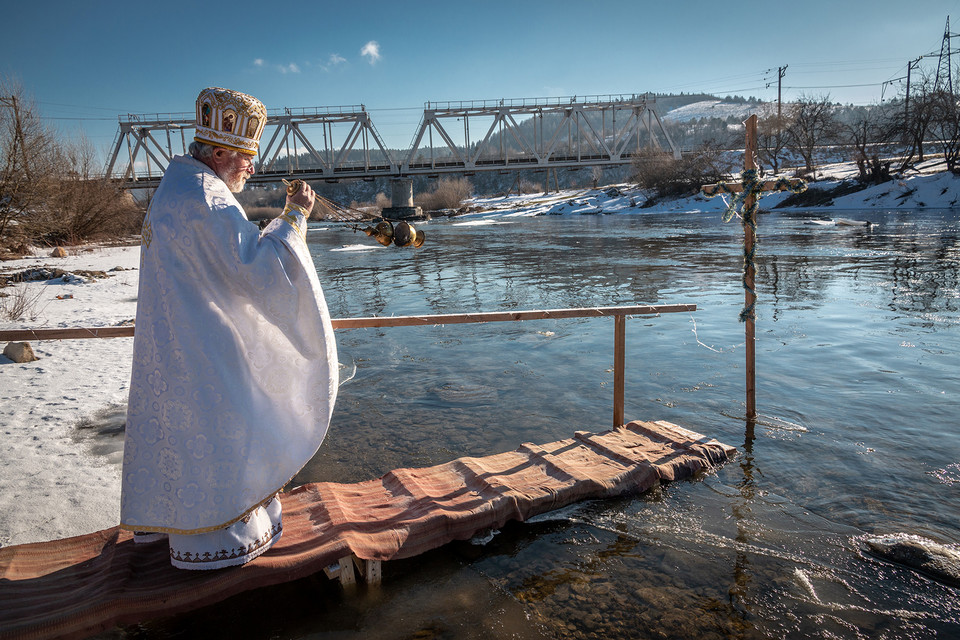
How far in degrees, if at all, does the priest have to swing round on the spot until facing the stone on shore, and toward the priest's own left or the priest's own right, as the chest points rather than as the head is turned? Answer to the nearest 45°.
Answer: approximately 90° to the priest's own left

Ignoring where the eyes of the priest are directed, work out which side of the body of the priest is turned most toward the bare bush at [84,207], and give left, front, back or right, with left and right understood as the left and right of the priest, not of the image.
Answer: left

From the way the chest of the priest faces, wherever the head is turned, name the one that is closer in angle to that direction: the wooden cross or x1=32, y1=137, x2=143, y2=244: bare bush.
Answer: the wooden cross

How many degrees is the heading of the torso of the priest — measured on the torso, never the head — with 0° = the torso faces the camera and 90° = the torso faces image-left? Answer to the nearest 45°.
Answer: approximately 270°

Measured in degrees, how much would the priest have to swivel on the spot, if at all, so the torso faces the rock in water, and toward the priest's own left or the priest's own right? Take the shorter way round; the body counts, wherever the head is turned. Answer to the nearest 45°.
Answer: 0° — they already face it

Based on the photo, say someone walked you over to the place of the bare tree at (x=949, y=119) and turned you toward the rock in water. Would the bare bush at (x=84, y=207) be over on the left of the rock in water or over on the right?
right

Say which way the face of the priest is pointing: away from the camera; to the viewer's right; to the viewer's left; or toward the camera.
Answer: to the viewer's right
